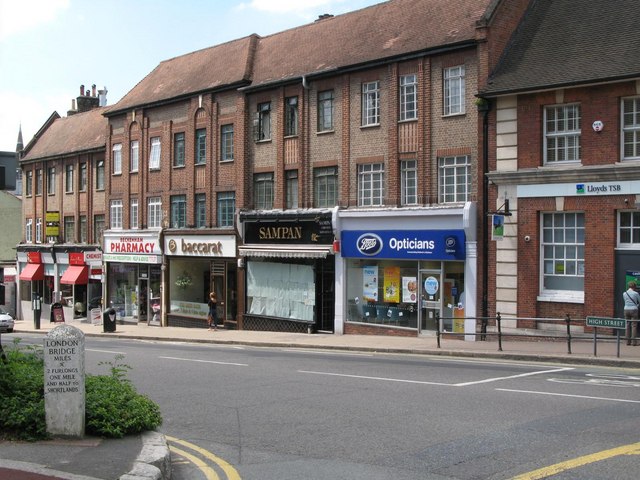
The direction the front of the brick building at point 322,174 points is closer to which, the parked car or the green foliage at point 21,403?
the green foliage

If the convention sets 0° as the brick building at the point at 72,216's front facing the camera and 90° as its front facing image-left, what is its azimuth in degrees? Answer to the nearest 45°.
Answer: approximately 45°

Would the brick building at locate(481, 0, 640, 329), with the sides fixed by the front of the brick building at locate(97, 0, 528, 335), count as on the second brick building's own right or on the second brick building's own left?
on the second brick building's own left

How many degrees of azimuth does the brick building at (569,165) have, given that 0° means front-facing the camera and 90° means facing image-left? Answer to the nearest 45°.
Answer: approximately 0°

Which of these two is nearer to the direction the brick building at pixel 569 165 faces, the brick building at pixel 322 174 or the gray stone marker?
the gray stone marker

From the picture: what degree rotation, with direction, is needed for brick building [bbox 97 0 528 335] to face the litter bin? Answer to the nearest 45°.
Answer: approximately 90° to its right

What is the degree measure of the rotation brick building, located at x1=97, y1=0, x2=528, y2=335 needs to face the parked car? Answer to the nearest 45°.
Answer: approximately 90° to its right

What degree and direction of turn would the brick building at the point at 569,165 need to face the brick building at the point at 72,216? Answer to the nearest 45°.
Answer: approximately 135° to its right

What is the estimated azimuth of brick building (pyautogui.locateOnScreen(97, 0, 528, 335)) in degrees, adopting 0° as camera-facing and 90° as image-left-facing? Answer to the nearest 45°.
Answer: approximately 45°
